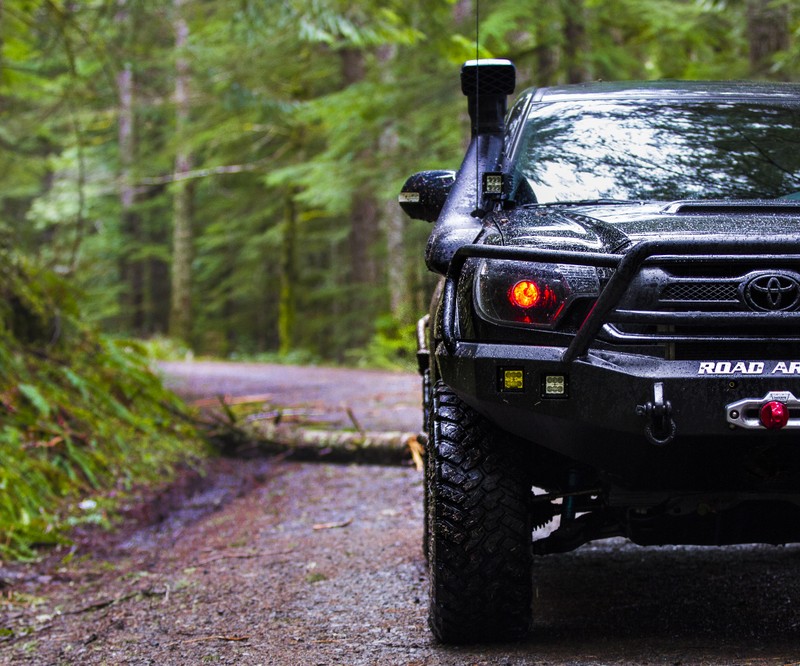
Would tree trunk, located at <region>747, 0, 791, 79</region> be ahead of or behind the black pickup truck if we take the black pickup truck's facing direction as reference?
behind

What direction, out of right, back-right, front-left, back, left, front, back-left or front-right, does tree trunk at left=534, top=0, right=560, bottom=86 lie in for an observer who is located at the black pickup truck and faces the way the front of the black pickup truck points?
back

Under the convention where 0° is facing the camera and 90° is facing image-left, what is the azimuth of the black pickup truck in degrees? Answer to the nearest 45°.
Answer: approximately 0°

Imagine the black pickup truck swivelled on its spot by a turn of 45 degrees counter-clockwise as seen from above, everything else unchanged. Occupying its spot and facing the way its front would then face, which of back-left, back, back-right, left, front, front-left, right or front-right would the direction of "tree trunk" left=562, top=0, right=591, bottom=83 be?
back-left

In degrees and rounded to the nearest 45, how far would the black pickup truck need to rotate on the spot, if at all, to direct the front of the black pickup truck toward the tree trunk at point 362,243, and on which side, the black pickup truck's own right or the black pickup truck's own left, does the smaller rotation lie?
approximately 180°

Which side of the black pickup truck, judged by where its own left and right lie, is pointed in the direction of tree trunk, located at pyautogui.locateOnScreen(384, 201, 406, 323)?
back
